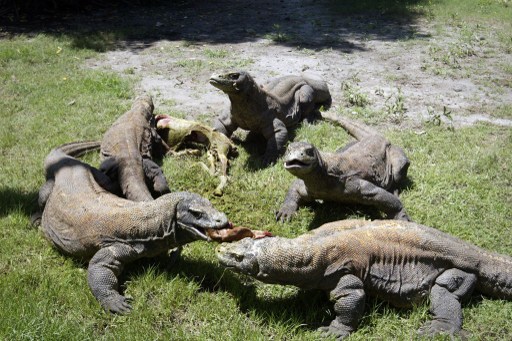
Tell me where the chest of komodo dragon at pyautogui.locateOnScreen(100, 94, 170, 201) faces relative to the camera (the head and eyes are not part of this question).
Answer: away from the camera

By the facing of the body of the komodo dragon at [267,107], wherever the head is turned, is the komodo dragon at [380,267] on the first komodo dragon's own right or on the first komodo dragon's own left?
on the first komodo dragon's own left

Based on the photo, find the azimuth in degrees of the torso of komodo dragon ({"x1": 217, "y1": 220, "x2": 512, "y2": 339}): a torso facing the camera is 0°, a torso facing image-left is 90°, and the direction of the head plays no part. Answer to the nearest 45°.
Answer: approximately 90°

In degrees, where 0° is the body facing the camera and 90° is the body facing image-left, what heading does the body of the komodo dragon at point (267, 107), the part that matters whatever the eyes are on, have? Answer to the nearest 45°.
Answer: approximately 45°

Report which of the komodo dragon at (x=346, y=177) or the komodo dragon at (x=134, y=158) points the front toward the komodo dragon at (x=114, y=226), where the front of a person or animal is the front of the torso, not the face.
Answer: the komodo dragon at (x=346, y=177)

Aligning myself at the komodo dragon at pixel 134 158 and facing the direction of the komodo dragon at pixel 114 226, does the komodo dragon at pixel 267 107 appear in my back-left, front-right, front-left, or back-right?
back-left

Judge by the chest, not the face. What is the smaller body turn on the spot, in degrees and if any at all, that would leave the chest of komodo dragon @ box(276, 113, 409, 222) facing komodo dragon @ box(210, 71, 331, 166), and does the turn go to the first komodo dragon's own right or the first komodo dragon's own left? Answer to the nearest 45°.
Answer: approximately 90° to the first komodo dragon's own right

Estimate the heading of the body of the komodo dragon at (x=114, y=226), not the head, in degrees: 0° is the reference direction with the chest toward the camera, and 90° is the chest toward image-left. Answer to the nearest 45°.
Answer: approximately 315°

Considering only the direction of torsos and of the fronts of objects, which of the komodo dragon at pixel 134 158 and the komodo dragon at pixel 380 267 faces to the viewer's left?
the komodo dragon at pixel 380 267
